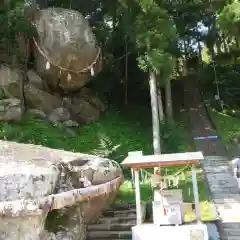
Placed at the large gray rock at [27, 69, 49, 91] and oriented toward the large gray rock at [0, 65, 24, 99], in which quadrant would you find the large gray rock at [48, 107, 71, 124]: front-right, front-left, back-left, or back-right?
back-left

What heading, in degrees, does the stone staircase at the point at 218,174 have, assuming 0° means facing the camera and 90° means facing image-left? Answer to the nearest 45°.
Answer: approximately 0°

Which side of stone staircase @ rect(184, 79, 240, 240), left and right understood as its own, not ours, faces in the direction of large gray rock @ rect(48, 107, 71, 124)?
right

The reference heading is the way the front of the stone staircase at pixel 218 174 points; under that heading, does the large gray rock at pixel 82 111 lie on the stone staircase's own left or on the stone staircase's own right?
on the stone staircase's own right

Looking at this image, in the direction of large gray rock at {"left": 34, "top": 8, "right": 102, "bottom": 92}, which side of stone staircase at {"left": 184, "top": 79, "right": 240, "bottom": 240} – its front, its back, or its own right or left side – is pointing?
right

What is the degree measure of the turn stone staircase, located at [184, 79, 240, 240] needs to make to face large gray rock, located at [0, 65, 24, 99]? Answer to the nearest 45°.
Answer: approximately 90° to its right

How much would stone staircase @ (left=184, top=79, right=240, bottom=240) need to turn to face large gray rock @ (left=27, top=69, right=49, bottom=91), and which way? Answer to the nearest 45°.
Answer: approximately 90° to its right

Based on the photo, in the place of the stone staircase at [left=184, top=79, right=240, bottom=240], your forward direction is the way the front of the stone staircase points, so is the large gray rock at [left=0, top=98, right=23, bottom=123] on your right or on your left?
on your right
